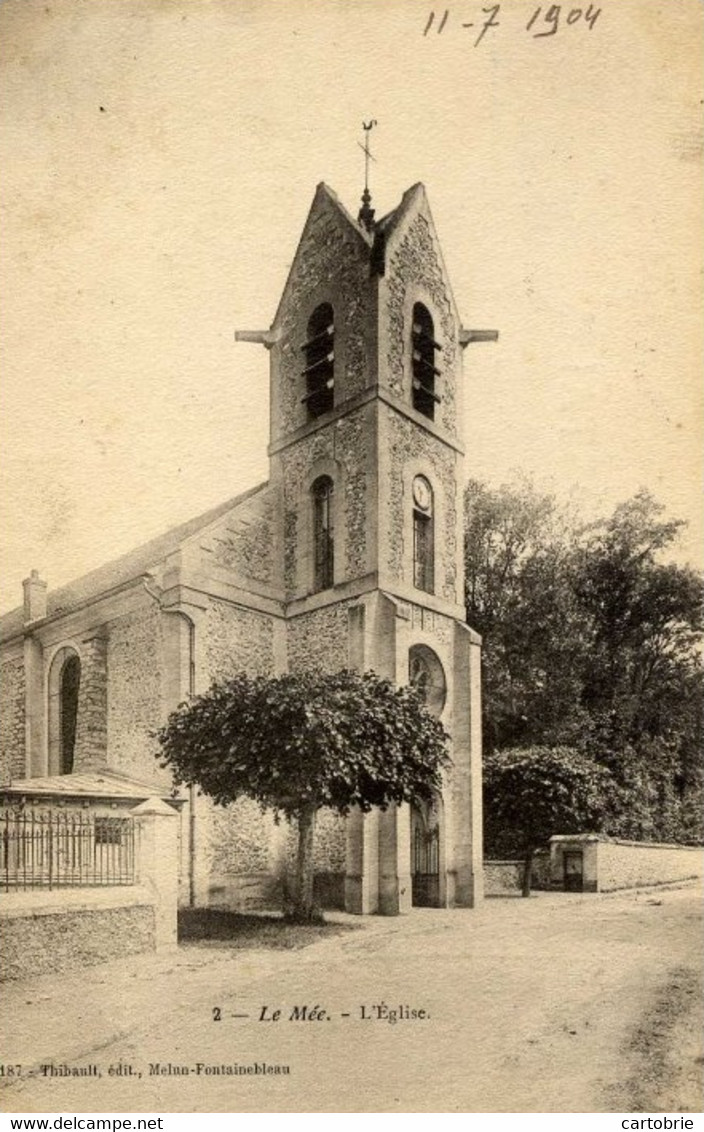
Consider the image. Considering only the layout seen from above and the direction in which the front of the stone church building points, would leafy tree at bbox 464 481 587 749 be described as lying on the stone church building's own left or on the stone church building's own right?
on the stone church building's own left

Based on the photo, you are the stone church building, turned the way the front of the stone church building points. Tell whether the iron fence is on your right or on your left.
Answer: on your right

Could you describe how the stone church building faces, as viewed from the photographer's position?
facing the viewer and to the right of the viewer
